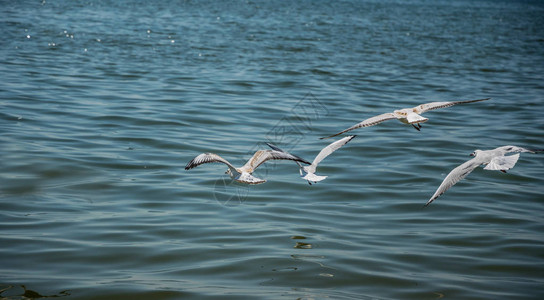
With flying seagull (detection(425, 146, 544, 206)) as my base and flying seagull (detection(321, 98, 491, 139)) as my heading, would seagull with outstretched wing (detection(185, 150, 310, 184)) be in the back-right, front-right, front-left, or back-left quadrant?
front-left

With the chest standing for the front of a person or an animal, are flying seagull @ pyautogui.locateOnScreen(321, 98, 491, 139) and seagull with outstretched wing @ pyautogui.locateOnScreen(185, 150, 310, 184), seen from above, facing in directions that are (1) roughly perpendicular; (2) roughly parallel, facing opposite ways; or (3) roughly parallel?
roughly parallel

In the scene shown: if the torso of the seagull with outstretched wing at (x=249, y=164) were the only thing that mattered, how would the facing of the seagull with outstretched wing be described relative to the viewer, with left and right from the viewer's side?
facing away from the viewer and to the left of the viewer

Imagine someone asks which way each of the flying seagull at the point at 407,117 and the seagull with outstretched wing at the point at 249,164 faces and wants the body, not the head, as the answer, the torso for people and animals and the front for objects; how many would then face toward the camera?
0

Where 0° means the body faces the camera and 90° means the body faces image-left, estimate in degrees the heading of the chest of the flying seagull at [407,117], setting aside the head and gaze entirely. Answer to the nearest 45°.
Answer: approximately 135°

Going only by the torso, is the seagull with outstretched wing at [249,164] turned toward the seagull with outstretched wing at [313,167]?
no

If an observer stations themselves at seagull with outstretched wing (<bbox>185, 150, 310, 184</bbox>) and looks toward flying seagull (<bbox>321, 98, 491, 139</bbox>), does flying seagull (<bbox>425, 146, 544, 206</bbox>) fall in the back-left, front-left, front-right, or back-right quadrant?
front-right

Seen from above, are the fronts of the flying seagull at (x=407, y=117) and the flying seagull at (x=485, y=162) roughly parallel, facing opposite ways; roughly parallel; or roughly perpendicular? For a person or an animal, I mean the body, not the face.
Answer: roughly parallel

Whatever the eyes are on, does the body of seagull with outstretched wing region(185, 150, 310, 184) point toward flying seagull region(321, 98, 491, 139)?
no

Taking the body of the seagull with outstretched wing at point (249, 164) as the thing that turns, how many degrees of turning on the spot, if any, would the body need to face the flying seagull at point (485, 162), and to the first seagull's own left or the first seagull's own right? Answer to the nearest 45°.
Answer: approximately 135° to the first seagull's own right

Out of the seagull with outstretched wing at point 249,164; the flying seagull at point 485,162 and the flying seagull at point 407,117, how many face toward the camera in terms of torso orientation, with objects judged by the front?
0
